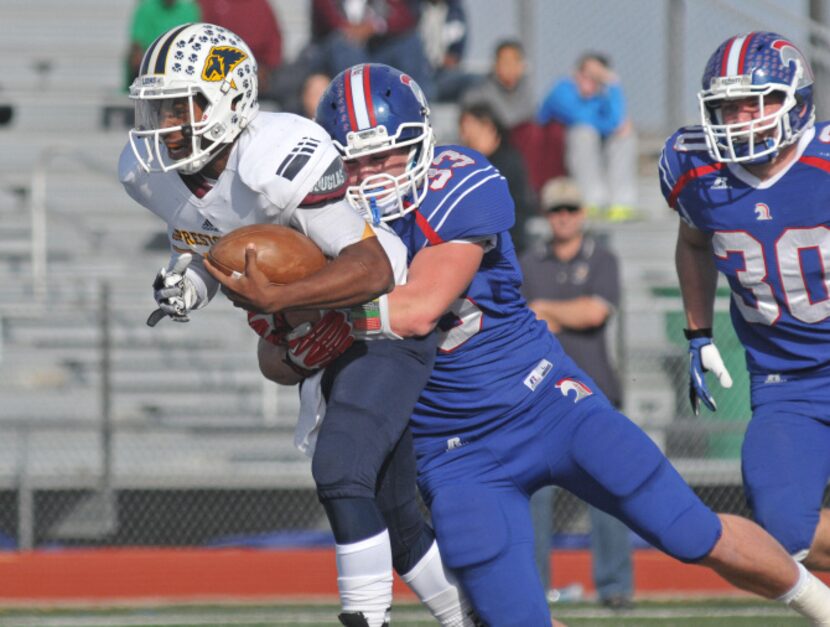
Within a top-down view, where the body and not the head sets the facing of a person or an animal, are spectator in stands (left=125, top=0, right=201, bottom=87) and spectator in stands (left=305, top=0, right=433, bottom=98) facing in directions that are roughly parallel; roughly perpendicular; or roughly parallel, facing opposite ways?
roughly parallel

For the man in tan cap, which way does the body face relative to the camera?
toward the camera

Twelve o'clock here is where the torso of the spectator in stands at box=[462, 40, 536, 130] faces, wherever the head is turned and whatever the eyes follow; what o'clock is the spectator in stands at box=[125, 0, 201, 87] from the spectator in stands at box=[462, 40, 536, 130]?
the spectator in stands at box=[125, 0, 201, 87] is roughly at 3 o'clock from the spectator in stands at box=[462, 40, 536, 130].

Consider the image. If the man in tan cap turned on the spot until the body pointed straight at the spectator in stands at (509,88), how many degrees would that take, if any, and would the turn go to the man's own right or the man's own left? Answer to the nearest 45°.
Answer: approximately 180°

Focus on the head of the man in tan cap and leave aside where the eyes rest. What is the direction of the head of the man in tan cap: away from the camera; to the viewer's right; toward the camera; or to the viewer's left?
toward the camera

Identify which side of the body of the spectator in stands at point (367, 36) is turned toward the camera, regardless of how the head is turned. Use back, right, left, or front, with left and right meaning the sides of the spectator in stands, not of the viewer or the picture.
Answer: front

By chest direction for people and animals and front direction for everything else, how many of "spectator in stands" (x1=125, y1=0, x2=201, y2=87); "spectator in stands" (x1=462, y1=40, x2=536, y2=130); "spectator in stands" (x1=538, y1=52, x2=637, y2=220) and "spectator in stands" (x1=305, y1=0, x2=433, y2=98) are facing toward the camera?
4

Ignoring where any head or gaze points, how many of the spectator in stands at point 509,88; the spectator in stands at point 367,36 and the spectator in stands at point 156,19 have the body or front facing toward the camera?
3

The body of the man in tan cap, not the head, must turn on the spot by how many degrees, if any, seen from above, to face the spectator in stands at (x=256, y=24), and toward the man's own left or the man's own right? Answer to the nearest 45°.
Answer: approximately 135° to the man's own right

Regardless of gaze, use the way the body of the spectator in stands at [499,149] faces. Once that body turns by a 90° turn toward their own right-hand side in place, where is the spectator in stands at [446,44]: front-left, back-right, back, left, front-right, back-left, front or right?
front-right

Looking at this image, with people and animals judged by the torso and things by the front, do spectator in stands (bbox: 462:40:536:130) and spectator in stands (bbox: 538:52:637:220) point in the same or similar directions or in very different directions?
same or similar directions

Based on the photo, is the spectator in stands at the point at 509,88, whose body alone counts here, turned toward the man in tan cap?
yes

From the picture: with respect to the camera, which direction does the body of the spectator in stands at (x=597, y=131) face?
toward the camera

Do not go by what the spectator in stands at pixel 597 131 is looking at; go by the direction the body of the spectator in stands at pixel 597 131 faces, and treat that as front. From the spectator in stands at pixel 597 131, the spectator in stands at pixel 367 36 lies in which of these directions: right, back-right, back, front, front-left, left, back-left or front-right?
right

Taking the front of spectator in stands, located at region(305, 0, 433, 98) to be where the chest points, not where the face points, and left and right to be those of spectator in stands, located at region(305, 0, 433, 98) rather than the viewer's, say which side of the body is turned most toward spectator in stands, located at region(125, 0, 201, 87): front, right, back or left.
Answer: right

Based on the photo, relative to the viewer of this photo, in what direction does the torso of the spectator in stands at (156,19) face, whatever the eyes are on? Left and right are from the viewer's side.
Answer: facing the viewer

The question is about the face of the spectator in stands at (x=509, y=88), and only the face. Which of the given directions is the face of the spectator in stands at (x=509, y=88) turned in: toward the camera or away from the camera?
toward the camera

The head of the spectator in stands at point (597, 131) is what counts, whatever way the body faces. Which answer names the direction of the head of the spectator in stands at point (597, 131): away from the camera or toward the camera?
toward the camera

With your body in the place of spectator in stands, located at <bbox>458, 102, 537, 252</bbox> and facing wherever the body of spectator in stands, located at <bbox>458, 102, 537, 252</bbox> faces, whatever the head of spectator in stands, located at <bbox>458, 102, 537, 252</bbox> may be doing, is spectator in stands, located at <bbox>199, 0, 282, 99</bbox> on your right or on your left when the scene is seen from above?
on your right

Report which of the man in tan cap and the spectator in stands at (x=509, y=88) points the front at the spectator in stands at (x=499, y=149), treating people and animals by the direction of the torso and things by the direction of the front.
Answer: the spectator in stands at (x=509, y=88)

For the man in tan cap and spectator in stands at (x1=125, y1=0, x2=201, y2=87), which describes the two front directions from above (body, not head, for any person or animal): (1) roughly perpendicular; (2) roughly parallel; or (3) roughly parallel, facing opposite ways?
roughly parallel

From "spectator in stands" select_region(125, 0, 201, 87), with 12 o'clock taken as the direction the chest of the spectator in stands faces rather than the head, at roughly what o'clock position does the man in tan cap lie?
The man in tan cap is roughly at 11 o'clock from the spectator in stands.

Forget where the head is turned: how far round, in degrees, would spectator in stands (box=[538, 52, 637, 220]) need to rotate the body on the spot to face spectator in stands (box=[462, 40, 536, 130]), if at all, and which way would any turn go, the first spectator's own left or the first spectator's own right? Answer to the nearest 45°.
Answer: approximately 90° to the first spectator's own right
